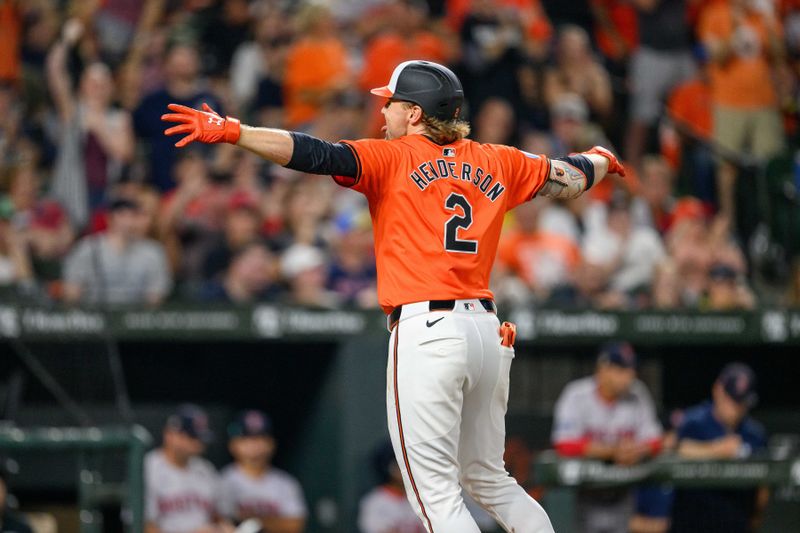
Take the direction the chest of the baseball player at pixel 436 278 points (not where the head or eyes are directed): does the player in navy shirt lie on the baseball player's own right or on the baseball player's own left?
on the baseball player's own right

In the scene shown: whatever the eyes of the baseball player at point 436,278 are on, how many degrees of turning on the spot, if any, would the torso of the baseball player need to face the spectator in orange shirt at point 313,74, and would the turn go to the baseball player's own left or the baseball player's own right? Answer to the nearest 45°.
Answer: approximately 45° to the baseball player's own right

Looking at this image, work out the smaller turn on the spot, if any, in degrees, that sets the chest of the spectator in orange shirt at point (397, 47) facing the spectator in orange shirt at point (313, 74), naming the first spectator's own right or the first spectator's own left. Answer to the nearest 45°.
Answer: approximately 90° to the first spectator's own right

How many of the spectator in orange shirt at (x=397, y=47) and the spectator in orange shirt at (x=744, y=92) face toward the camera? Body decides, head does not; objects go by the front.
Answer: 2

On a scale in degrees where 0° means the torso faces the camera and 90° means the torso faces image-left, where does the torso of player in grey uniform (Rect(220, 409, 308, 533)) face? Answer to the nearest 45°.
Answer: approximately 0°

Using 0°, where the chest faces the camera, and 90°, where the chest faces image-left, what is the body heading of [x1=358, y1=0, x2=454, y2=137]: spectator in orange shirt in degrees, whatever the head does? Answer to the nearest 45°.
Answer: approximately 0°

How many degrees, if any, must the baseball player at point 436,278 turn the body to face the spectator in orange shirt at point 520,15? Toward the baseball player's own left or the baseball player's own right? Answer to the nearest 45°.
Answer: approximately 45° to the baseball player's own right

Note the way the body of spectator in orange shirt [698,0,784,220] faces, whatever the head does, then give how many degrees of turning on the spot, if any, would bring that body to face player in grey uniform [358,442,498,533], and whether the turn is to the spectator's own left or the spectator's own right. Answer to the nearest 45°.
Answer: approximately 45° to the spectator's own right

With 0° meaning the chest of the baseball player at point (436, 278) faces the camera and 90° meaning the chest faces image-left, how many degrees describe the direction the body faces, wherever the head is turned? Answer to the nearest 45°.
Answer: approximately 135°

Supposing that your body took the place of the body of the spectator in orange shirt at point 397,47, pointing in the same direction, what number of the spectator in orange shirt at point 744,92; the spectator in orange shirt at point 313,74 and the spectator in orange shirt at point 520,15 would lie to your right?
1
